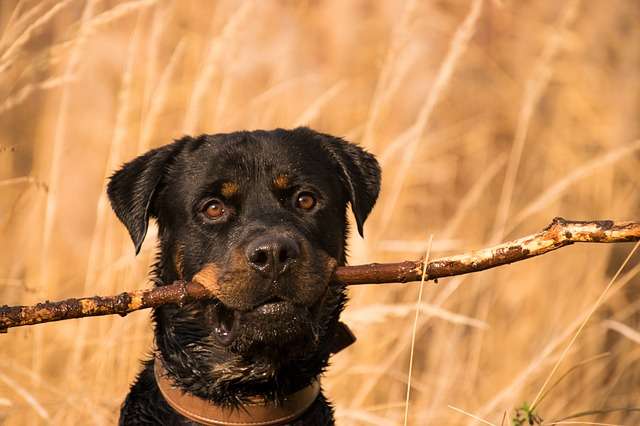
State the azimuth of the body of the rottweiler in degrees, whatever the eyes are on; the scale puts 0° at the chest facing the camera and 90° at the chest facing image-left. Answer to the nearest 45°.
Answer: approximately 0°
